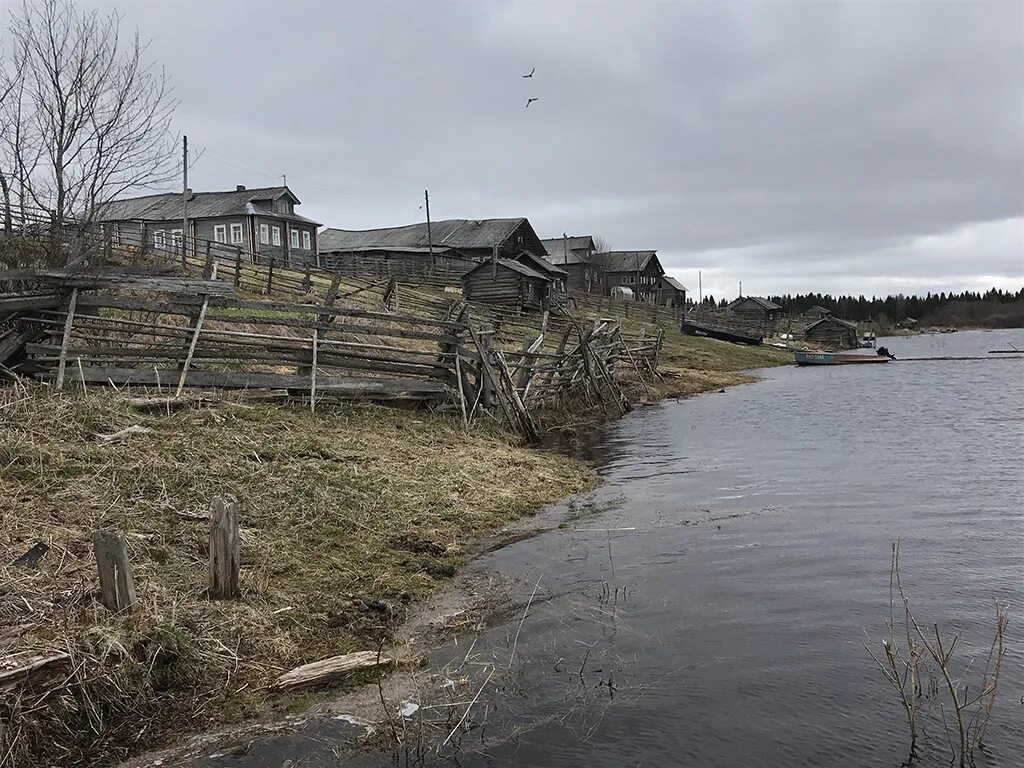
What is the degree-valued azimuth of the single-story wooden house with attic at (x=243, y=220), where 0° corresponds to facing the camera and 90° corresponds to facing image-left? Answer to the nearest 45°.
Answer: approximately 315°

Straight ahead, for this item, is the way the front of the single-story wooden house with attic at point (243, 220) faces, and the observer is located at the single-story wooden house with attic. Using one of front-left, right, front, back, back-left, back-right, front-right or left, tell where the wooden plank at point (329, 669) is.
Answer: front-right

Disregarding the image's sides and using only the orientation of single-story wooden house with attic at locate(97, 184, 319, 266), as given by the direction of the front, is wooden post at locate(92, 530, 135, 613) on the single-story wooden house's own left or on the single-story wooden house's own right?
on the single-story wooden house's own right

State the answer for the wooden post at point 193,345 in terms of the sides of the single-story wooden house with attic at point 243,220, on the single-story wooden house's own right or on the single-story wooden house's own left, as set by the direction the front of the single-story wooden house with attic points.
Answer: on the single-story wooden house's own right

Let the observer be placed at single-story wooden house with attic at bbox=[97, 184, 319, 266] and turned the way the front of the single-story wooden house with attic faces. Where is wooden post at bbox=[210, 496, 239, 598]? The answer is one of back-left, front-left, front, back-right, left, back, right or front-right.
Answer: front-right

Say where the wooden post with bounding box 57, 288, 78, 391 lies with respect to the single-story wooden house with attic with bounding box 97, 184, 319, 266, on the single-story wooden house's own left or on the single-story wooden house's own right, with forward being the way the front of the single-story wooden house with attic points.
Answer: on the single-story wooden house's own right

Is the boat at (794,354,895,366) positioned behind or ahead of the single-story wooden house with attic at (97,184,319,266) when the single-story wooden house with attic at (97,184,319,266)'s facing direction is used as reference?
ahead
